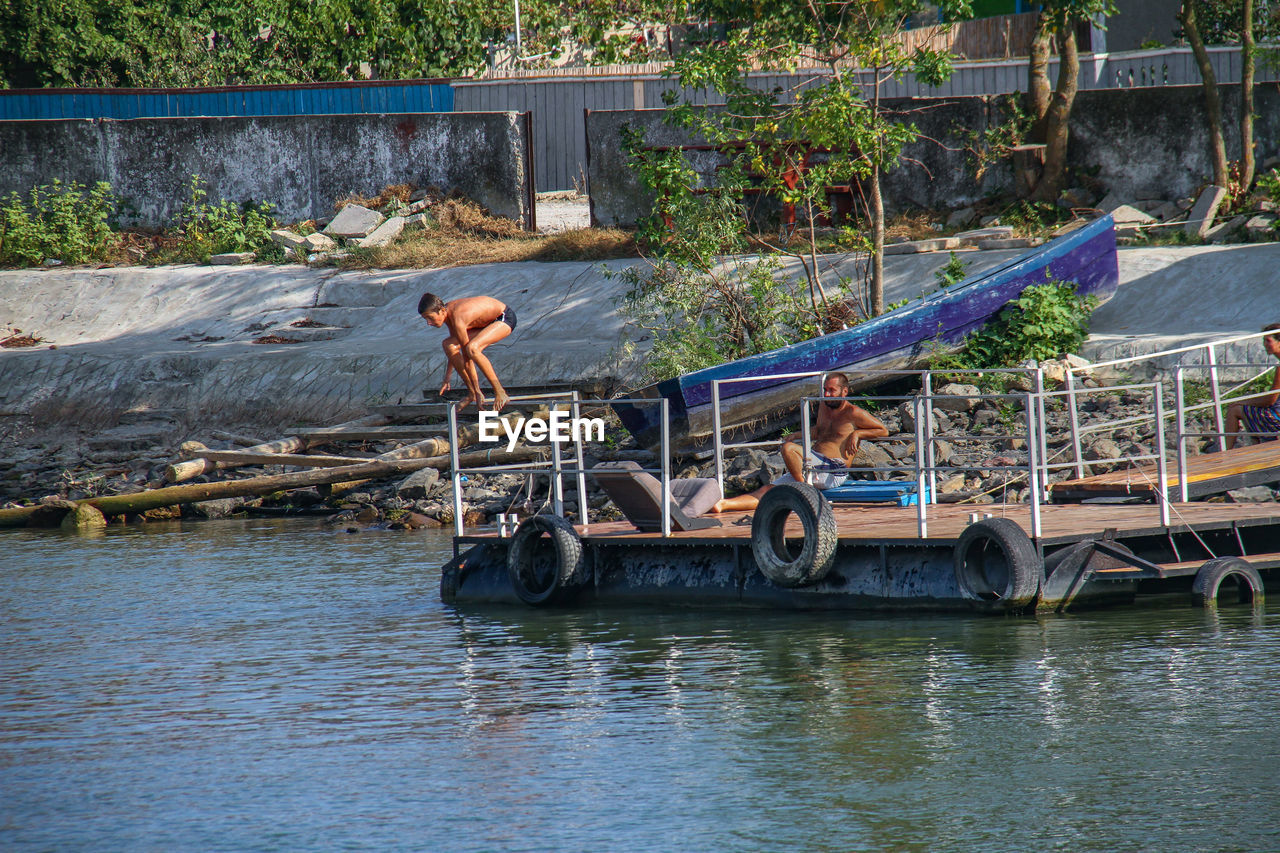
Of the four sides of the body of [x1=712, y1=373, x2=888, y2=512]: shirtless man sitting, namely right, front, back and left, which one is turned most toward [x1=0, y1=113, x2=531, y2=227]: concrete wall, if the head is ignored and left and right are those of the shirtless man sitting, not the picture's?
right

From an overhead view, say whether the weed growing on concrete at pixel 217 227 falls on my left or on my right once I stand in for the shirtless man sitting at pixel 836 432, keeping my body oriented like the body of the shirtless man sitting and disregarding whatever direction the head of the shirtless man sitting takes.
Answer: on my right

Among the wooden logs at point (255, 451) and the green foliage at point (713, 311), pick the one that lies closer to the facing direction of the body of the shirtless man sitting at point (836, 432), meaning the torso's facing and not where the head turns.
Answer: the wooden logs

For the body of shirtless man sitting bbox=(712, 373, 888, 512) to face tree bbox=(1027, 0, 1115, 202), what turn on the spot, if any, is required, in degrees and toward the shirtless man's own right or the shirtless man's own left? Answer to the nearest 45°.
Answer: approximately 135° to the shirtless man's own right

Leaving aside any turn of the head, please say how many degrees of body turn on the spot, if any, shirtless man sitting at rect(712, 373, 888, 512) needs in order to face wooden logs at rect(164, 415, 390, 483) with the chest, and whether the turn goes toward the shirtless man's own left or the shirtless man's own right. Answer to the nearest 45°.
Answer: approximately 90° to the shirtless man's own right

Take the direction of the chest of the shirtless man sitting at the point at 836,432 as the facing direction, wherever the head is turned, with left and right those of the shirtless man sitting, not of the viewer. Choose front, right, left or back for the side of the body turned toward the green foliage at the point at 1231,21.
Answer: back

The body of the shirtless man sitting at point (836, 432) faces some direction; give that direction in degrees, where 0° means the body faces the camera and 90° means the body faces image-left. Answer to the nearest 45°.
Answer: approximately 45°

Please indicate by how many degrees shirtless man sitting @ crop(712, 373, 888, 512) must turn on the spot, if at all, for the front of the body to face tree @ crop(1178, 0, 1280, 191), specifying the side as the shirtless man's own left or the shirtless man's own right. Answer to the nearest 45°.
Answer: approximately 180°

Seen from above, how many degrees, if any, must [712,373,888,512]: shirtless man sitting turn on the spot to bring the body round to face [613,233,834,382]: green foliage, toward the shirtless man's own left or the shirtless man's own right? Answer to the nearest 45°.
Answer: approximately 135° to the shirtless man's own right

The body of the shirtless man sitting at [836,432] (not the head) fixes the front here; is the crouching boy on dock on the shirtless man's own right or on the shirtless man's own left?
on the shirtless man's own right

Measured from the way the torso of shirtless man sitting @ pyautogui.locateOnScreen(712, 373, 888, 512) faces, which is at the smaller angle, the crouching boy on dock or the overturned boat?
the crouching boy on dock

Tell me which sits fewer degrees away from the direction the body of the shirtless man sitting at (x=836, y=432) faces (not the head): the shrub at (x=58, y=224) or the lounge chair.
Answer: the lounge chair
